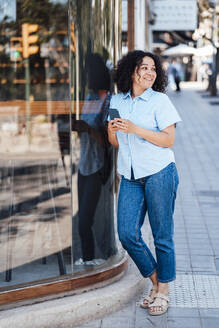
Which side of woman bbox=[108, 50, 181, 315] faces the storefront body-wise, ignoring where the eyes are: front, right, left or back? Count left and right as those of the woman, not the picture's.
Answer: right

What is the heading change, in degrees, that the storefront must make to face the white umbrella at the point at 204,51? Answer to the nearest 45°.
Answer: approximately 135° to its left

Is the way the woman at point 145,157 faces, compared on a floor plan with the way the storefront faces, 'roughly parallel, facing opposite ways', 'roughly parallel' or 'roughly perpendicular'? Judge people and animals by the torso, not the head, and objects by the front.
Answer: roughly perpendicular

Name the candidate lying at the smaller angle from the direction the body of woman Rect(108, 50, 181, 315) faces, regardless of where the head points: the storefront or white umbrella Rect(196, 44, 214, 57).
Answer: the storefront

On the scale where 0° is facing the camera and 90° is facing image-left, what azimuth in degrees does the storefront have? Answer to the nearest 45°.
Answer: approximately 315°

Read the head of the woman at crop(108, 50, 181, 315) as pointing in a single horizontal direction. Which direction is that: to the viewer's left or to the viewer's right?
to the viewer's right

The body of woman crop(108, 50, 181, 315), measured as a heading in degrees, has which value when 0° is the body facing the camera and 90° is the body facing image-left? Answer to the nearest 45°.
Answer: approximately 45°

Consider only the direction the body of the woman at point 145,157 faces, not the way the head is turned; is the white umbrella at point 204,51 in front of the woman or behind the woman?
behind
